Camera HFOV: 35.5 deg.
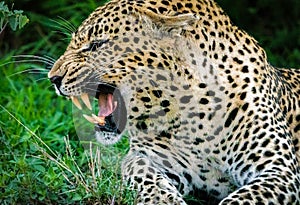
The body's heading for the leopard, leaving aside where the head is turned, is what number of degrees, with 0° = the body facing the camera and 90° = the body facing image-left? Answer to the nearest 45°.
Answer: approximately 45°
